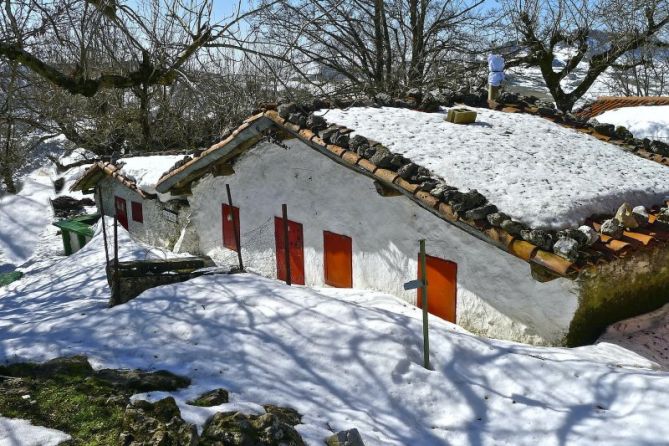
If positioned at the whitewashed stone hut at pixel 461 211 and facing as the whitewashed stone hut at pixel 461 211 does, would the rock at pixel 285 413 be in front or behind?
in front

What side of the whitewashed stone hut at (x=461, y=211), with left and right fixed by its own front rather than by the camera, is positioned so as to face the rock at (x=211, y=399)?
front

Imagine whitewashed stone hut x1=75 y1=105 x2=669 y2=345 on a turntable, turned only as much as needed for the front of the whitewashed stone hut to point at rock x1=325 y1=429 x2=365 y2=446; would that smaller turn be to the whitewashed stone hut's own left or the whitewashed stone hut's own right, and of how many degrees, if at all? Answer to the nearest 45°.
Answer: approximately 45° to the whitewashed stone hut's own left

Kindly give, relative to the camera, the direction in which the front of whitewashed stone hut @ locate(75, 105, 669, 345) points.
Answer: facing the viewer and to the left of the viewer

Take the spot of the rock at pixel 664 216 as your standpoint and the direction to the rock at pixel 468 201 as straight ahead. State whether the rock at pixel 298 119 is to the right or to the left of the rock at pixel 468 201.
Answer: right

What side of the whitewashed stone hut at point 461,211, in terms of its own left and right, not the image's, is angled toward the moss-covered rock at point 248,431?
front

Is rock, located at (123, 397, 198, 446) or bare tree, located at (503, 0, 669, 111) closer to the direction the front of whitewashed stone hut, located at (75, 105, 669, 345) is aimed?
the rock

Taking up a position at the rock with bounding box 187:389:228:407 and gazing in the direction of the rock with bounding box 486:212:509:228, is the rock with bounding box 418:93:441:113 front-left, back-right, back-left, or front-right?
front-left
